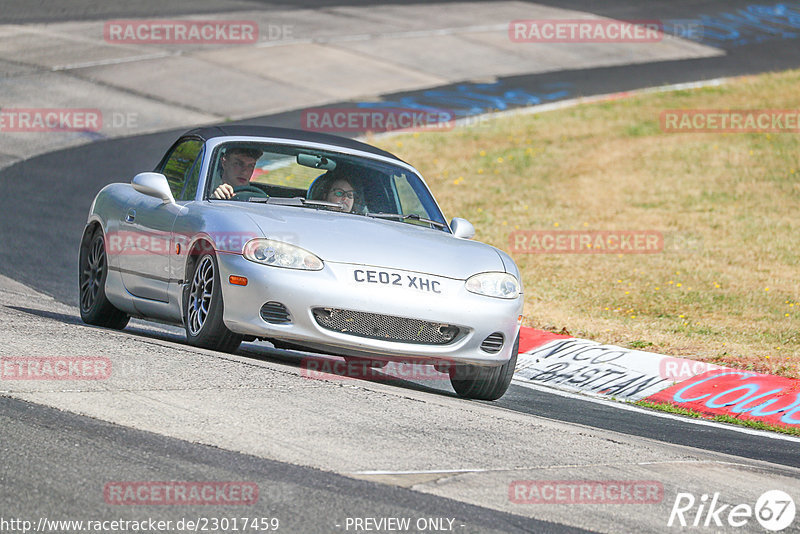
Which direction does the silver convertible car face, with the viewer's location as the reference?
facing the viewer and to the right of the viewer

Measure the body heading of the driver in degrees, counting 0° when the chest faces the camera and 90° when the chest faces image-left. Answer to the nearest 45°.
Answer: approximately 315°
